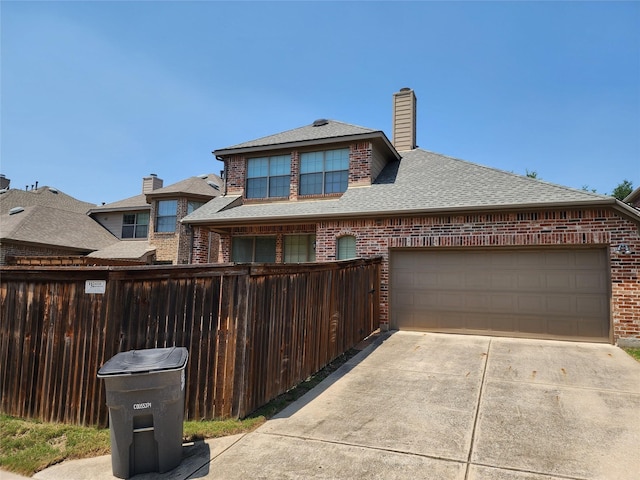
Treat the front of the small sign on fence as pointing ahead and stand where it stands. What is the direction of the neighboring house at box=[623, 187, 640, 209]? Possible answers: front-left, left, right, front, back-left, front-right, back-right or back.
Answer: left

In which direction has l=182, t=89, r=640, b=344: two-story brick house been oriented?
toward the camera

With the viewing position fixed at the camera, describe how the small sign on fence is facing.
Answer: facing the viewer

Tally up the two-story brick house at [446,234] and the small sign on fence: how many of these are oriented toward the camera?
2

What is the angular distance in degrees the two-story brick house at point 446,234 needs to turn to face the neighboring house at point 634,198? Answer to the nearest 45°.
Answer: approximately 135° to its left

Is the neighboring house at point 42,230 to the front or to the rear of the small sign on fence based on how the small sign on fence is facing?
to the rear

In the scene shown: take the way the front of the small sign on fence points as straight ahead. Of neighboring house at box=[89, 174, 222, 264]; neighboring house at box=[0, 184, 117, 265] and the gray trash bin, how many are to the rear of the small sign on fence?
2

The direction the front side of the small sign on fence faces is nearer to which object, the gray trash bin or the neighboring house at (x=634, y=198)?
the gray trash bin

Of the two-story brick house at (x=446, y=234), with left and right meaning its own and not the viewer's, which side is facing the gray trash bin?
front

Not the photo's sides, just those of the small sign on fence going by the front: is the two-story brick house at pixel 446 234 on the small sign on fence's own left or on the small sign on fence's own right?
on the small sign on fence's own left

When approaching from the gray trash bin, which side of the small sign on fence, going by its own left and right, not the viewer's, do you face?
front
